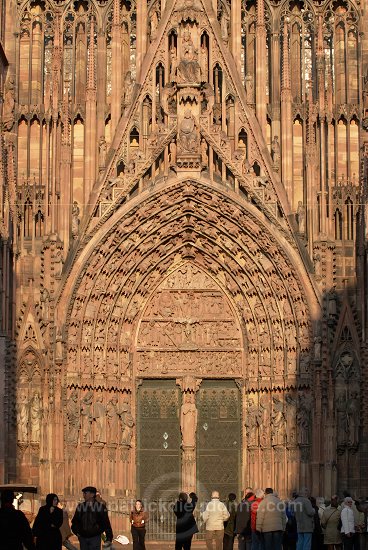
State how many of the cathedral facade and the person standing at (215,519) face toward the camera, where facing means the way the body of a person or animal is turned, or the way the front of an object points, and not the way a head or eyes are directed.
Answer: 1

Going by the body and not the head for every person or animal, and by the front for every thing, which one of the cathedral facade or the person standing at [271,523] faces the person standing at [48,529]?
the cathedral facade

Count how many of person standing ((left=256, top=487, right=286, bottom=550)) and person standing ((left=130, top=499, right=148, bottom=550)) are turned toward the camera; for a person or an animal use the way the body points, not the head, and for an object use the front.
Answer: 1

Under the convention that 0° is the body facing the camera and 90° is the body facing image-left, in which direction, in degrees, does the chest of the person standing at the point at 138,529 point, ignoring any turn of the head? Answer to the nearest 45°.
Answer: approximately 0°

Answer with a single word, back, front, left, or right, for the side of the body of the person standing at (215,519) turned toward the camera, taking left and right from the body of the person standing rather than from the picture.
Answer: back

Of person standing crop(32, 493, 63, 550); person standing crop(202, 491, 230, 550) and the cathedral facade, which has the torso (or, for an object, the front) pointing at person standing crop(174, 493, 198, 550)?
the cathedral facade

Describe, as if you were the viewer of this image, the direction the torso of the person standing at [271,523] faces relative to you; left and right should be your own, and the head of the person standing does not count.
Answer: facing away from the viewer
